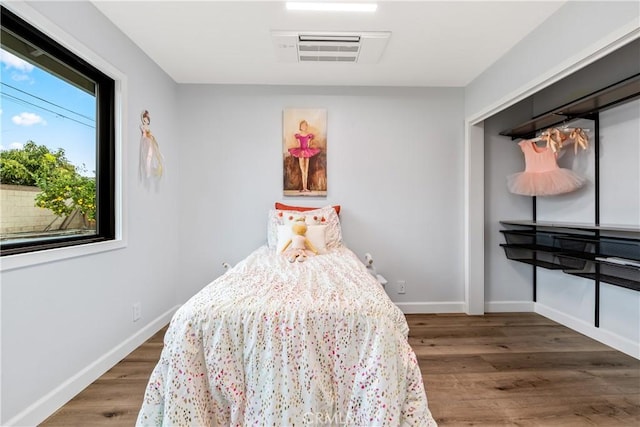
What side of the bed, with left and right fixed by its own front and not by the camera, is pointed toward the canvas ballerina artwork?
back

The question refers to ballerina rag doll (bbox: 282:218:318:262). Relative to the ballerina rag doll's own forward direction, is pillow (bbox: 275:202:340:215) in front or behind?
behind

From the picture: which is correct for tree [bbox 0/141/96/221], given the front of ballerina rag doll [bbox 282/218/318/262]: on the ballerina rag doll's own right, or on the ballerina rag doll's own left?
on the ballerina rag doll's own right

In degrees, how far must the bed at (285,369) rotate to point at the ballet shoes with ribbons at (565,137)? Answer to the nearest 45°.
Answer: approximately 135° to its left

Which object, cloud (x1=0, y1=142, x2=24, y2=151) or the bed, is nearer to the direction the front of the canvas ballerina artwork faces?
the bed

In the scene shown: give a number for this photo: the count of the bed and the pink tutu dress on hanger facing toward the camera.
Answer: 2

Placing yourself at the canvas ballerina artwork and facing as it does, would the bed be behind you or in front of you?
in front

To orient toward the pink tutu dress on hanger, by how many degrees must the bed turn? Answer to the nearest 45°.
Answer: approximately 135° to its left

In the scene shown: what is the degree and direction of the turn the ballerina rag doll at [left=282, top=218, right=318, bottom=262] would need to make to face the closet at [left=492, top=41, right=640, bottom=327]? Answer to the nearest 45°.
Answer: approximately 90° to its left

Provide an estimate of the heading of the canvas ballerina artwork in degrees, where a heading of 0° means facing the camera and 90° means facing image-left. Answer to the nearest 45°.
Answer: approximately 0°
